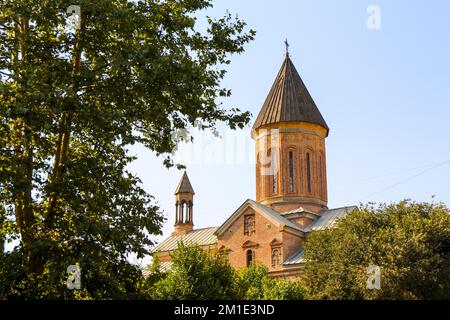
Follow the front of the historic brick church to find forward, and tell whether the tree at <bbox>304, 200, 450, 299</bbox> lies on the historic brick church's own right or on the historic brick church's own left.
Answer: on the historic brick church's own left
